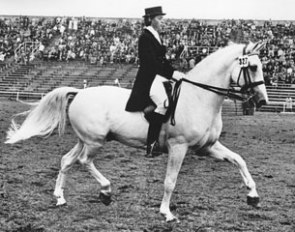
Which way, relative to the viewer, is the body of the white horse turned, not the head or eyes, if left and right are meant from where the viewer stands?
facing to the right of the viewer
